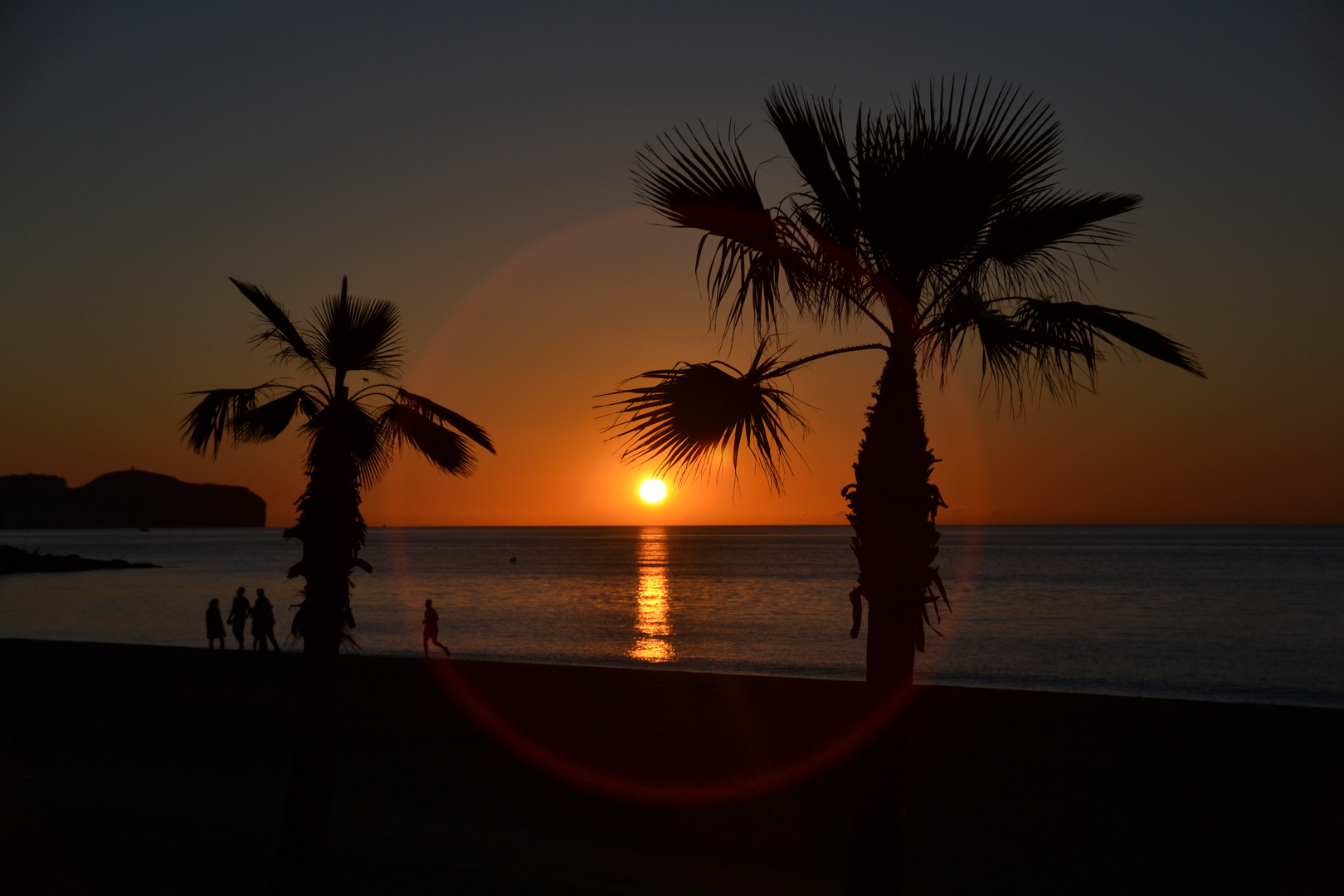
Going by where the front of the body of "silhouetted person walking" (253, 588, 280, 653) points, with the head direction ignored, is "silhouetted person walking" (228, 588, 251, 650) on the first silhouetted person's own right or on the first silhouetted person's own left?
on the first silhouetted person's own right

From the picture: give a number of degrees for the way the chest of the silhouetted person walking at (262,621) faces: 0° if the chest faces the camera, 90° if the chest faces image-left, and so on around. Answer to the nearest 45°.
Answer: approximately 90°
